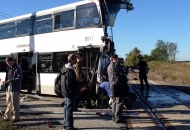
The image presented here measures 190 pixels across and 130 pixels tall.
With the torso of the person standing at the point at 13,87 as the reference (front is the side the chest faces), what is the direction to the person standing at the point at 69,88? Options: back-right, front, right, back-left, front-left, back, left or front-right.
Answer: left

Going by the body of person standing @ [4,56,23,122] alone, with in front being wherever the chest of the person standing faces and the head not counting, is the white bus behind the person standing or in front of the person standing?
behind

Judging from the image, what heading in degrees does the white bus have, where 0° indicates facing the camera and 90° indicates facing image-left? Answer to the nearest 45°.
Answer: approximately 315°

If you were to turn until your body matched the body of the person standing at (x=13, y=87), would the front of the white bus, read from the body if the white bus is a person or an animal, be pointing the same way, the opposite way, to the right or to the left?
to the left

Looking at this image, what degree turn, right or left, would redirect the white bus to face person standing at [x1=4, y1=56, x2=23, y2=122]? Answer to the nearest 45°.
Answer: approximately 45° to its right

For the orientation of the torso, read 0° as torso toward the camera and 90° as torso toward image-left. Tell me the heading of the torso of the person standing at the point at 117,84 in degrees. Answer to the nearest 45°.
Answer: approximately 315°
